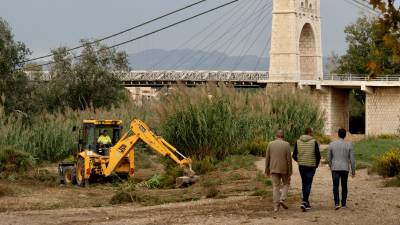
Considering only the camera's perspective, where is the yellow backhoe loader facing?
facing away from the viewer and to the left of the viewer

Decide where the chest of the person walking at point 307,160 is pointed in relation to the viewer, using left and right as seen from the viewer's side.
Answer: facing away from the viewer

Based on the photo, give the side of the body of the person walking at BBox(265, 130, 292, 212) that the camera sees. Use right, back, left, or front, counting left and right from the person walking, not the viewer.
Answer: back

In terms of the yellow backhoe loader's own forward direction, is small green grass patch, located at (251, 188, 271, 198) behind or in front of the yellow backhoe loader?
behind

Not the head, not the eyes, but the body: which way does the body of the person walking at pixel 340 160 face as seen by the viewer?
away from the camera
